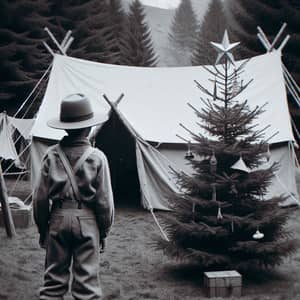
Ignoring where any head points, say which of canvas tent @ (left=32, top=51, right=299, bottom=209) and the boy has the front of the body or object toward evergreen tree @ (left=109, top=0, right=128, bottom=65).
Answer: the boy

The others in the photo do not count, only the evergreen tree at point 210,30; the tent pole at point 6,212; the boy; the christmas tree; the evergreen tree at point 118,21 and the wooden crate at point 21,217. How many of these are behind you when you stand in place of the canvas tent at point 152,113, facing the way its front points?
2

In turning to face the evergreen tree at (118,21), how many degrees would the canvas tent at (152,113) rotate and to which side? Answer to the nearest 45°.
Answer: approximately 180°

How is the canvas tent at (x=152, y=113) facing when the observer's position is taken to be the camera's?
facing the viewer

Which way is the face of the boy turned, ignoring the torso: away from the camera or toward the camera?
away from the camera

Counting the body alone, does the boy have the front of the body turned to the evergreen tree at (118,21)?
yes

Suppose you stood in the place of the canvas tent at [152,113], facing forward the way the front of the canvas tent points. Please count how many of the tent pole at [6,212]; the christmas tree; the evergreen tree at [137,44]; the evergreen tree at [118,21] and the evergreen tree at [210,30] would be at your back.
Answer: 3

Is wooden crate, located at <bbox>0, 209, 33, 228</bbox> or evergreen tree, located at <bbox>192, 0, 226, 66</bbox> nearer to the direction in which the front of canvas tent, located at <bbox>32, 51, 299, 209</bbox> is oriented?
the wooden crate

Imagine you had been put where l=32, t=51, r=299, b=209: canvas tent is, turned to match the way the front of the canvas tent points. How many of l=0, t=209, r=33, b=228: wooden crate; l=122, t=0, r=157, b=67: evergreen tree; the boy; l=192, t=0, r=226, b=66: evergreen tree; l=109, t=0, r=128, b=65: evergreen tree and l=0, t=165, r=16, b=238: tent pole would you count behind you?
3

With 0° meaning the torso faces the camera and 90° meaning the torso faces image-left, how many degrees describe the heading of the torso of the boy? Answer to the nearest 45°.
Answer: approximately 180°

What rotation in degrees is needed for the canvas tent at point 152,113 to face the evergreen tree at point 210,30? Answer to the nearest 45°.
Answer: approximately 180°

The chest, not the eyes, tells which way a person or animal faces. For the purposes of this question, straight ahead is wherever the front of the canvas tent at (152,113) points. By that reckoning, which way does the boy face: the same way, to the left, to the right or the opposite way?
the opposite way

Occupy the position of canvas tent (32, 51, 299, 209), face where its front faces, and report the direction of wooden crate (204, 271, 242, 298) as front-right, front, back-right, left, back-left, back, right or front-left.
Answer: front

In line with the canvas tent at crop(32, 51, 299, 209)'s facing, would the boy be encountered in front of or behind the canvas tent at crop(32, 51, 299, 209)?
in front
